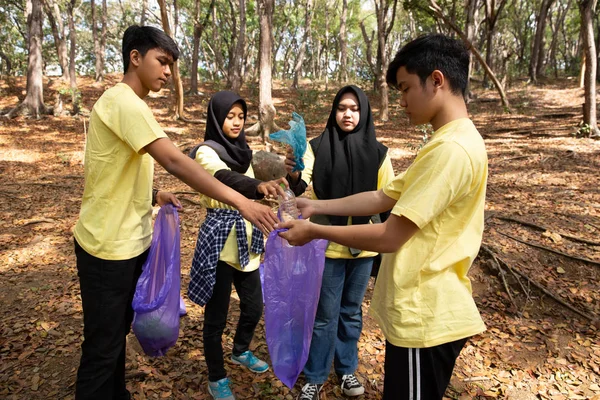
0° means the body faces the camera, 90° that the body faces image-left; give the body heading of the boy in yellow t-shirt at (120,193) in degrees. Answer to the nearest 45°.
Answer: approximately 270°

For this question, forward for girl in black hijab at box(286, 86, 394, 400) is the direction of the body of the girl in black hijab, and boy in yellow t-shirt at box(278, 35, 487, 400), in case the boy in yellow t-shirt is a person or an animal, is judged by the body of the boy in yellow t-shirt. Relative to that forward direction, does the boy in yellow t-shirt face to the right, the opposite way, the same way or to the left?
to the right

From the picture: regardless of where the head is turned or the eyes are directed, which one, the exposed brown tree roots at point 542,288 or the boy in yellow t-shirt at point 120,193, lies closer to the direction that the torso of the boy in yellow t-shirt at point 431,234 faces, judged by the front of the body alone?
the boy in yellow t-shirt

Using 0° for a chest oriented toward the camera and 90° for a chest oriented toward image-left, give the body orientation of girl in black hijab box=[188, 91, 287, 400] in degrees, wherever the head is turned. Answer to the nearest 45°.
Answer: approximately 315°

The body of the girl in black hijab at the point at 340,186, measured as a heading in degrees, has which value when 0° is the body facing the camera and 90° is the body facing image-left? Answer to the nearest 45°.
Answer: approximately 0°

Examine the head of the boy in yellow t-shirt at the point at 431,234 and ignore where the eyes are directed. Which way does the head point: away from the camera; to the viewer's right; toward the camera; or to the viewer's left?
to the viewer's left

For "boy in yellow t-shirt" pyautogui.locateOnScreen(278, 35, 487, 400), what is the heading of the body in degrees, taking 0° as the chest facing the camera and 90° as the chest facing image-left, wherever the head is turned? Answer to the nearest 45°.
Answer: approximately 90°
